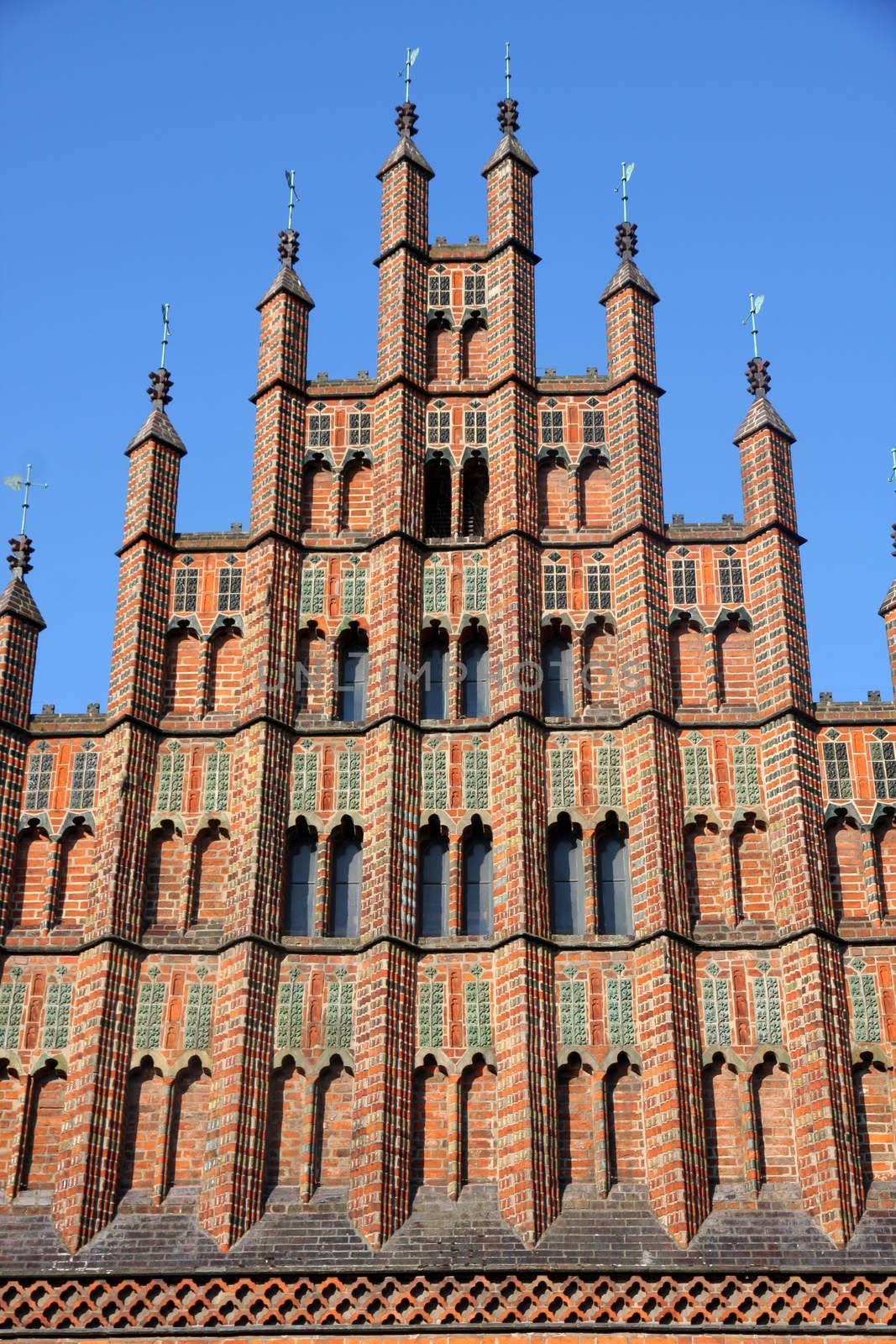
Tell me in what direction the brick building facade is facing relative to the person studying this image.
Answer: facing the viewer
